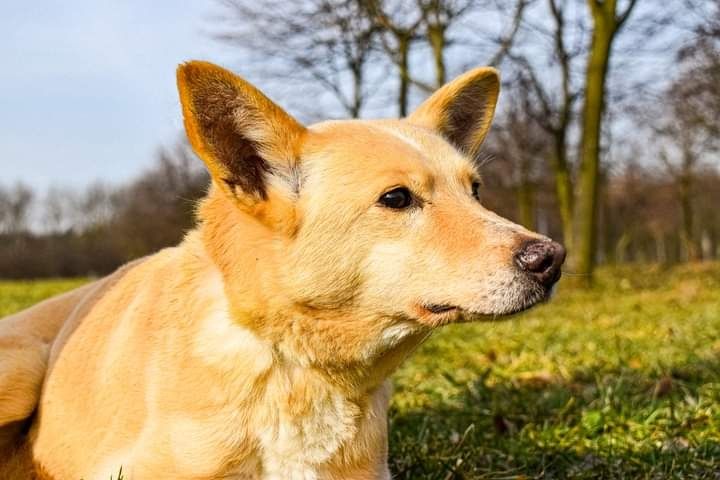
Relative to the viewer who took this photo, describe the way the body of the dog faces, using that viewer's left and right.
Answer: facing the viewer and to the right of the viewer
